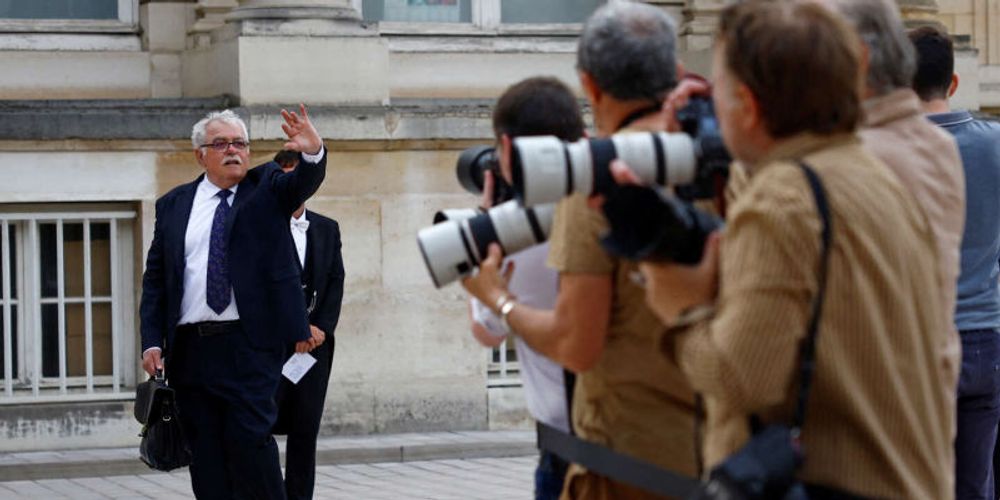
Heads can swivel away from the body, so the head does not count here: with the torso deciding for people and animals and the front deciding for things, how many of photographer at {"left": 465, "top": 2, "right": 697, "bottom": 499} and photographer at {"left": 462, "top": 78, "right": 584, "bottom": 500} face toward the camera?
0

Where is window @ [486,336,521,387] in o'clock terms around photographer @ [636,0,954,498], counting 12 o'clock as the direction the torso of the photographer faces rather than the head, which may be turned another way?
The window is roughly at 1 o'clock from the photographer.

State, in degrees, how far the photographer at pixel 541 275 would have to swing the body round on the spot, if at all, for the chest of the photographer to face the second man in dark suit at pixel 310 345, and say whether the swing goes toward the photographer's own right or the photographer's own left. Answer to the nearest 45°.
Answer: approximately 45° to the photographer's own right

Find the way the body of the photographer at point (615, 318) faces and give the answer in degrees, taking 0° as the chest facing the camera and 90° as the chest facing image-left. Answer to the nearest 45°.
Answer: approximately 135°

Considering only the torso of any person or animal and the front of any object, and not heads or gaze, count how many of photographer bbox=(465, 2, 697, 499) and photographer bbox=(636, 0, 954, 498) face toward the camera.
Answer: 0

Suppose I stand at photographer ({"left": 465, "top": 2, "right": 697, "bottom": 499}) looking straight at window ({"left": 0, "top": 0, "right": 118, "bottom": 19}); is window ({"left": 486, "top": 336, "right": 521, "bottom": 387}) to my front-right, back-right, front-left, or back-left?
front-right

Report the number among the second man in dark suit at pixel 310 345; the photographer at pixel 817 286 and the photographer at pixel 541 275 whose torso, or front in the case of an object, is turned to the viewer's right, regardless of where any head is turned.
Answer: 0

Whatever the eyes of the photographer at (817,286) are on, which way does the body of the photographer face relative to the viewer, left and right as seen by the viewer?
facing away from the viewer and to the left of the viewer

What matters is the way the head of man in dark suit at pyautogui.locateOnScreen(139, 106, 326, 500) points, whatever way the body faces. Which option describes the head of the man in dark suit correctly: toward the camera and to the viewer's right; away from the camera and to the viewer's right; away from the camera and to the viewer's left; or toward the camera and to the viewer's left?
toward the camera and to the viewer's right

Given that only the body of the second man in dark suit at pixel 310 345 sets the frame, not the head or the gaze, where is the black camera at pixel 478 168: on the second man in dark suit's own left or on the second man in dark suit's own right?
on the second man in dark suit's own left

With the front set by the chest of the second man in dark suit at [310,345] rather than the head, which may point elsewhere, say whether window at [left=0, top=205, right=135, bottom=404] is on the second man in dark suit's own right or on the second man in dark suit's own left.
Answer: on the second man in dark suit's own right

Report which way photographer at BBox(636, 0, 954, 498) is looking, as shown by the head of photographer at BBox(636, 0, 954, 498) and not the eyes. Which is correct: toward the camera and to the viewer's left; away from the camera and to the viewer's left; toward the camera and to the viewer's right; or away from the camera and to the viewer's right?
away from the camera and to the viewer's left

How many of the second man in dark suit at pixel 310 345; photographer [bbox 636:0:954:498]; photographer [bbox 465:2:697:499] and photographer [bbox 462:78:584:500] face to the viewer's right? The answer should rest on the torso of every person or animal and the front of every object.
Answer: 0

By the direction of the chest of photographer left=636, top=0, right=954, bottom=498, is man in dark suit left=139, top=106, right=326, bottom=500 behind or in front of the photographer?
in front
